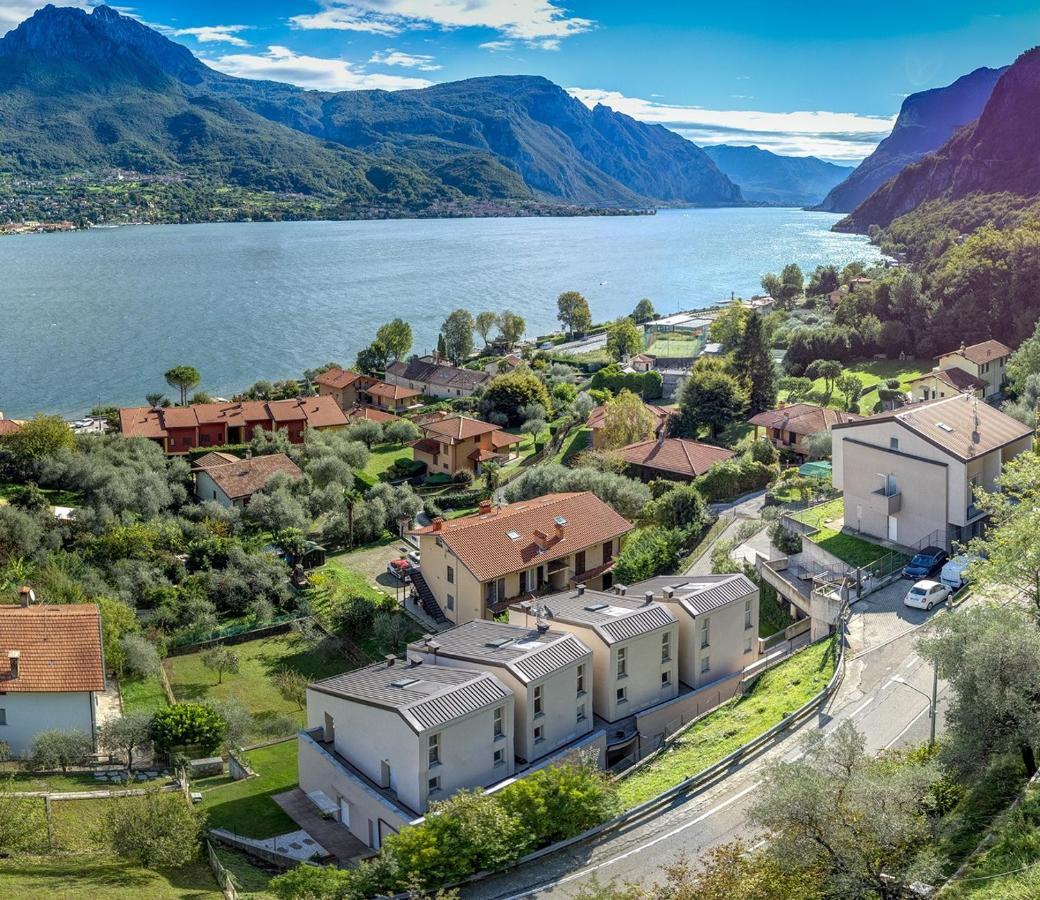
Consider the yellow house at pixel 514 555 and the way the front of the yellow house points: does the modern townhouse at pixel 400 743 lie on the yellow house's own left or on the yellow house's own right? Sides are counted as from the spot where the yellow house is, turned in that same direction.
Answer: on the yellow house's own right

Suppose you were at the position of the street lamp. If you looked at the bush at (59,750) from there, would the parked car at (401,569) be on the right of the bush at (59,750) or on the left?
right

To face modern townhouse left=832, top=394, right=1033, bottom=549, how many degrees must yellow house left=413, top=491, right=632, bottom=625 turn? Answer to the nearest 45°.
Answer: approximately 45° to its left

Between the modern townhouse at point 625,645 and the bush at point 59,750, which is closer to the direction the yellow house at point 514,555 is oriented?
the modern townhouse

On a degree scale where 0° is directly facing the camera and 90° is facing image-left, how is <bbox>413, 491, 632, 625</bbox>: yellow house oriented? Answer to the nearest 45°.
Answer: approximately 315°

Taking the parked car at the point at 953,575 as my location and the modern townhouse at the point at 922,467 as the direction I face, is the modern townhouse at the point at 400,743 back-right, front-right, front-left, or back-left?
back-left

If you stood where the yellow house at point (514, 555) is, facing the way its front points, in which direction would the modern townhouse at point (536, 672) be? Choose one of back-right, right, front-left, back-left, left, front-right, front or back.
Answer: front-right

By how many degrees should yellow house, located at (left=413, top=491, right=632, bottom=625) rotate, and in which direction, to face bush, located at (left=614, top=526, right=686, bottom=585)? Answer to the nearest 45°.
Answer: approximately 45° to its left

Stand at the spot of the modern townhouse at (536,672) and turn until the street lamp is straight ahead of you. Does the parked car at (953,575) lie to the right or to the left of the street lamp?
left

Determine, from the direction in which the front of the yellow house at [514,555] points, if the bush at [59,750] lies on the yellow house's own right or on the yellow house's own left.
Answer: on the yellow house's own right
